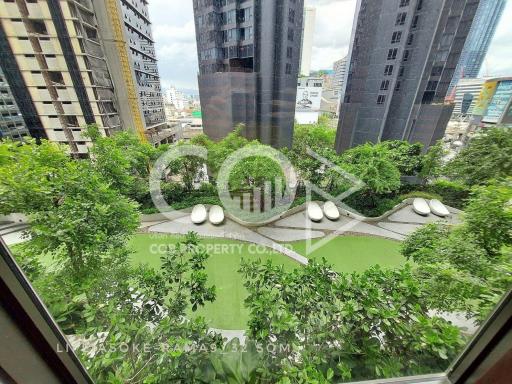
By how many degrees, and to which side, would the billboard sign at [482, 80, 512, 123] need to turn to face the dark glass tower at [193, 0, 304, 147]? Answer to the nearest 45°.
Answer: approximately 45° to its right

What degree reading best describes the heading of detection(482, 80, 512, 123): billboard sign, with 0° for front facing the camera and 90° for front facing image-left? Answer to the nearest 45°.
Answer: approximately 45°

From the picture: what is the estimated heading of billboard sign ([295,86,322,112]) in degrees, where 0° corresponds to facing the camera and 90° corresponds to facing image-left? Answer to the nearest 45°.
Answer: approximately 0°

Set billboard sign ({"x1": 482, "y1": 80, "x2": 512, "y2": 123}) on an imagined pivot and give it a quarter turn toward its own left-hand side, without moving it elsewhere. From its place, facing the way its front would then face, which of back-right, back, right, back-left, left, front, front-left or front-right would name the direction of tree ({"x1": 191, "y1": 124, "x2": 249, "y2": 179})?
back-right

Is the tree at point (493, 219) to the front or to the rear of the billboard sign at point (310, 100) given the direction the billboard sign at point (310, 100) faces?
to the front

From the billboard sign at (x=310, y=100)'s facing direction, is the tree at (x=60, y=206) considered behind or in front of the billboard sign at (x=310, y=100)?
in front

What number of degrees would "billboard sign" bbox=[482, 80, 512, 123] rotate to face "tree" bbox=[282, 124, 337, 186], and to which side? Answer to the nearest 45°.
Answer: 0° — it already faces it

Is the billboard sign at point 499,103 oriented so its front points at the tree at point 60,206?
yes
